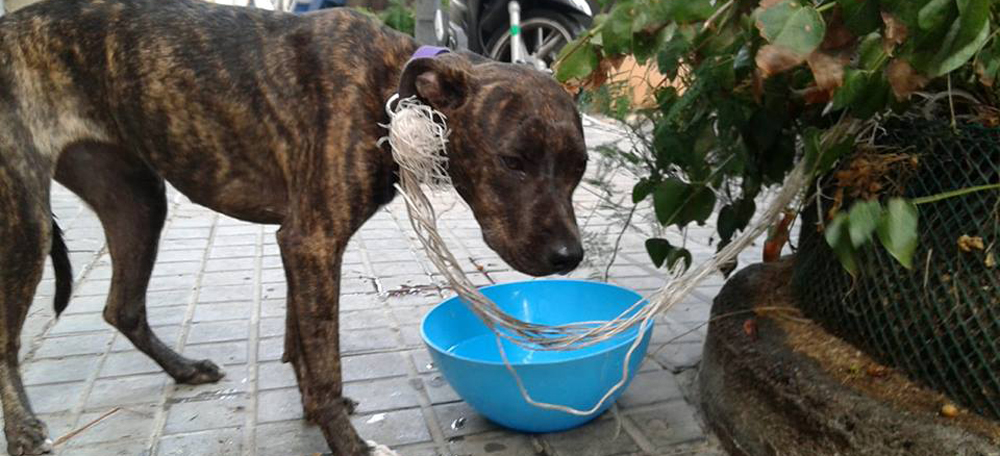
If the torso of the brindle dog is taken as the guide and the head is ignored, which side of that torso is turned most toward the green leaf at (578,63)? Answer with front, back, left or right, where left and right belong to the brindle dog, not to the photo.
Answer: front

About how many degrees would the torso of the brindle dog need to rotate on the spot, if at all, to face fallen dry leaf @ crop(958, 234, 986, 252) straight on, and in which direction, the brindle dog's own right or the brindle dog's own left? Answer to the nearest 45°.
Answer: approximately 45° to the brindle dog's own right

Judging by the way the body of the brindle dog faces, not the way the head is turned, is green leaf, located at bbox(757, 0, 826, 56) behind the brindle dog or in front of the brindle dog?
in front

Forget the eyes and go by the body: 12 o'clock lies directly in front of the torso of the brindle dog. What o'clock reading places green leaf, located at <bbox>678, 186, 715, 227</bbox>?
The green leaf is roughly at 12 o'clock from the brindle dog.

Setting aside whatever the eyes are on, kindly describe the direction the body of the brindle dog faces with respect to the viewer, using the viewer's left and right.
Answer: facing to the right of the viewer

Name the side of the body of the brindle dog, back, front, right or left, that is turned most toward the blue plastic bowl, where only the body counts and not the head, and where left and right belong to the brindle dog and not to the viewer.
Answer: front

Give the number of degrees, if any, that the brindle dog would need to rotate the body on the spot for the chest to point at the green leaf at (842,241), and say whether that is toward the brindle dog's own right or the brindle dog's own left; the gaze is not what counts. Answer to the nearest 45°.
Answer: approximately 45° to the brindle dog's own right
